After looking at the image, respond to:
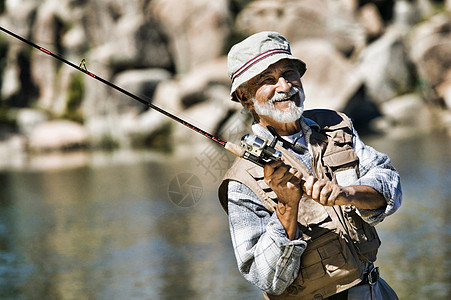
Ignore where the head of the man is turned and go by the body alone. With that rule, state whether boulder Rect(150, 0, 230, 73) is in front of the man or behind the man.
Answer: behind

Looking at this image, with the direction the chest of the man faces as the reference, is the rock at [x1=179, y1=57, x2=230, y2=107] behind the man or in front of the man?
behind
